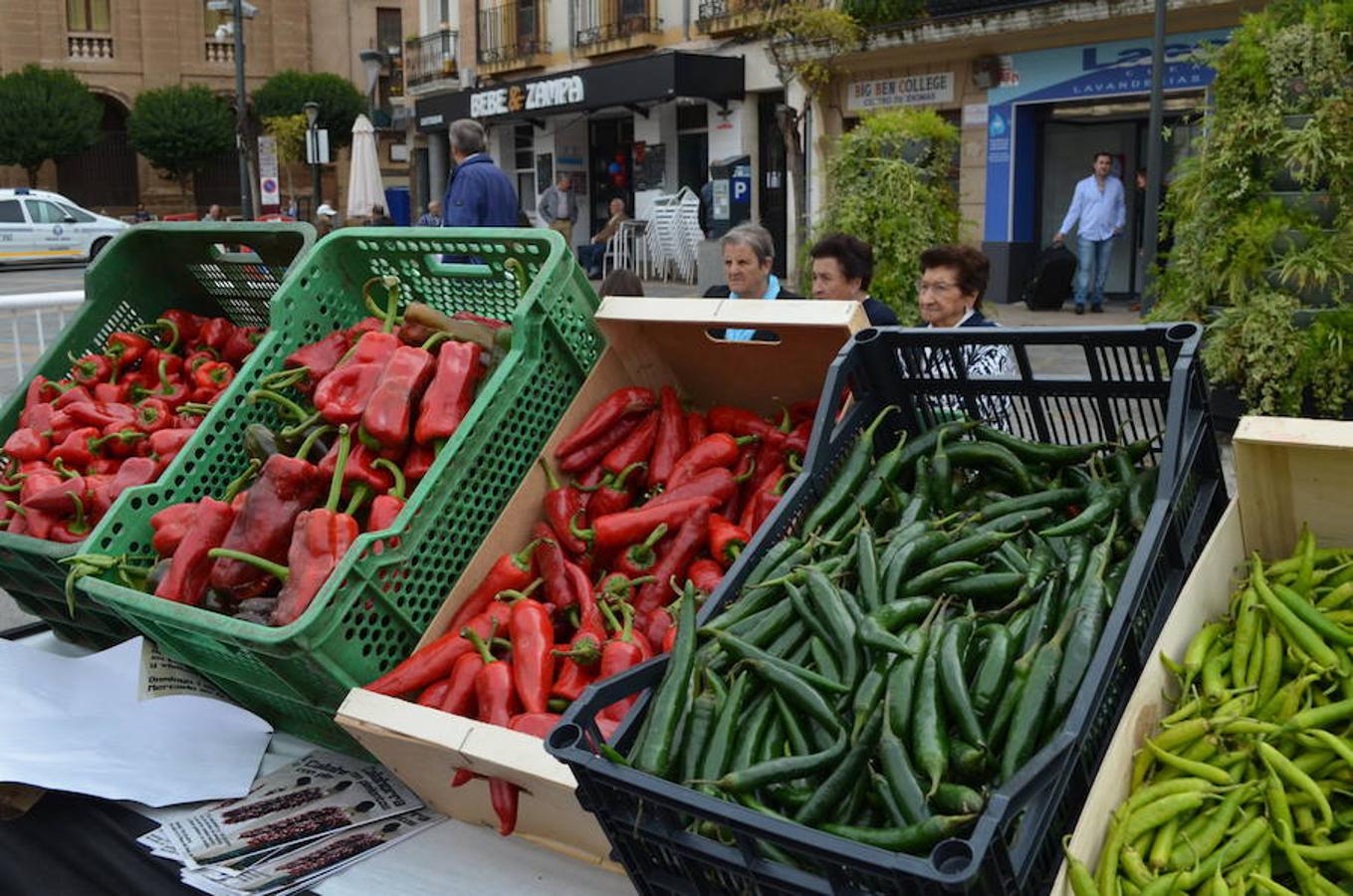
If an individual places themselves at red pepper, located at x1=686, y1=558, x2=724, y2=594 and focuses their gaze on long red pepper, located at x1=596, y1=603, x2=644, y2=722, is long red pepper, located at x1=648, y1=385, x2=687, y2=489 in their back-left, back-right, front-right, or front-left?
back-right

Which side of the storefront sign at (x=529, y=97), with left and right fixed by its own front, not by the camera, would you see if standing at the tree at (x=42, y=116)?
right

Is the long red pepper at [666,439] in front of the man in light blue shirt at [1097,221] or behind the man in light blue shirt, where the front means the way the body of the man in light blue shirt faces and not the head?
in front

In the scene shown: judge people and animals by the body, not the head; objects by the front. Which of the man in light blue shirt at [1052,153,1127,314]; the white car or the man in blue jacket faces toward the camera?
the man in light blue shirt

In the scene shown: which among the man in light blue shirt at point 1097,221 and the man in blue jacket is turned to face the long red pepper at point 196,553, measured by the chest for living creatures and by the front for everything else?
the man in light blue shirt

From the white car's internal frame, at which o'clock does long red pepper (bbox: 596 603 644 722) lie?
The long red pepper is roughly at 3 o'clock from the white car.

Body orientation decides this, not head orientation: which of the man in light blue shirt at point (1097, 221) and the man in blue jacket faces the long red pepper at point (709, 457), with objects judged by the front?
the man in light blue shirt

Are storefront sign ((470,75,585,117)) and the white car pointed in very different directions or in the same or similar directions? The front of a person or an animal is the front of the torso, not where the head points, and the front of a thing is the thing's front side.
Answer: very different directions

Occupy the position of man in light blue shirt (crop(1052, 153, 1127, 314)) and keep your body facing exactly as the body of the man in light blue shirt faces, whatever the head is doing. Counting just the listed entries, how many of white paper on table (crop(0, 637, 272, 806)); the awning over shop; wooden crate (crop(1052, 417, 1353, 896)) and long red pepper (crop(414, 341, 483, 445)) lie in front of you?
3

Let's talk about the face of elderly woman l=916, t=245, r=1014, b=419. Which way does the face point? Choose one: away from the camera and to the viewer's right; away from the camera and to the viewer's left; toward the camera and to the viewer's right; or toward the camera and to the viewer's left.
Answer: toward the camera and to the viewer's left

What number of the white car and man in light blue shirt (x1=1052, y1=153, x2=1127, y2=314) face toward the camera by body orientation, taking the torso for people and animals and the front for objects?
1

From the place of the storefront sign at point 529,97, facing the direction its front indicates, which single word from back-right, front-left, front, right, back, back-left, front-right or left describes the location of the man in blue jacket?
front-left

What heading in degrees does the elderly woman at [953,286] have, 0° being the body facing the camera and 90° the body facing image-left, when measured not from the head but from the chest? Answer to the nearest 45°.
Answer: approximately 45°

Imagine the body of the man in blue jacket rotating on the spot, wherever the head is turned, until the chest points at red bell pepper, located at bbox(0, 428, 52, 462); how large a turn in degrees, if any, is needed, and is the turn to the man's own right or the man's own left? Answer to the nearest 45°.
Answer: approximately 135° to the man's own left

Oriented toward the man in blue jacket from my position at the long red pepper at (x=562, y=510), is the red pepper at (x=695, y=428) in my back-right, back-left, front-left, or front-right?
front-right

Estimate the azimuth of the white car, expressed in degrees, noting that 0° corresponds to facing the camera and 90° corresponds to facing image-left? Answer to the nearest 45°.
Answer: approximately 270°

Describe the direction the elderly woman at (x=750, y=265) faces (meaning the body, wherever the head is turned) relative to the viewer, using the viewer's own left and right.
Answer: facing the viewer and to the left of the viewer

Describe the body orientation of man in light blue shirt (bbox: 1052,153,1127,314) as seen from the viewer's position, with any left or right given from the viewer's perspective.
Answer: facing the viewer
